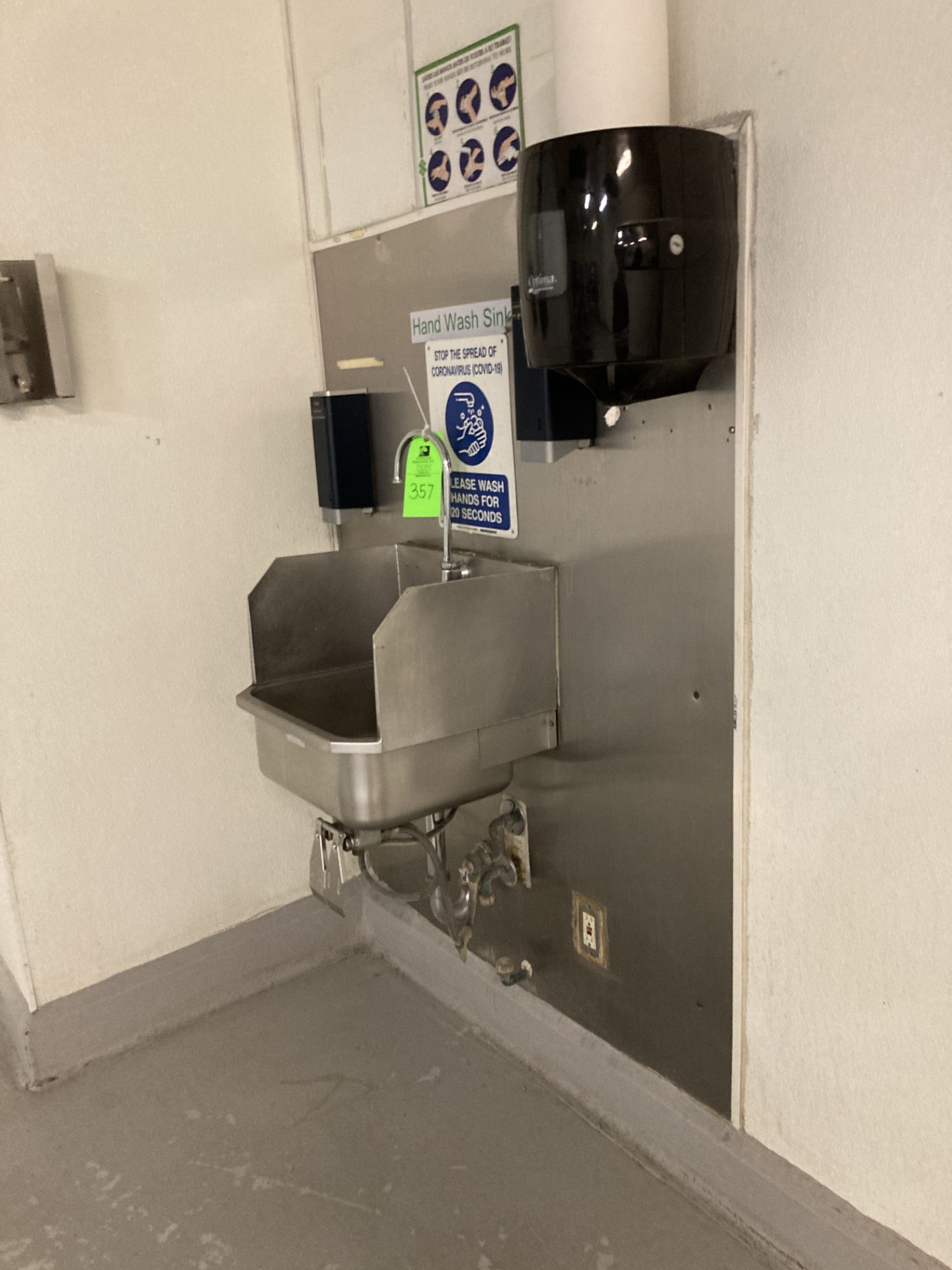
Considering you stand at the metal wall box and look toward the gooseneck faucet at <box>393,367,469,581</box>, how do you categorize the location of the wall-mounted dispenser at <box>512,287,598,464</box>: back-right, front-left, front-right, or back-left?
front-right

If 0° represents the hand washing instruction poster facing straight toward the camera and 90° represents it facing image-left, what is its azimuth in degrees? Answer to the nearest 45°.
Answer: approximately 45°

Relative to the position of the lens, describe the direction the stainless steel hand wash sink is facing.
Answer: facing the viewer and to the left of the viewer

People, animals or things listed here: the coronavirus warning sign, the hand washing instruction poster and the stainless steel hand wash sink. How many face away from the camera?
0

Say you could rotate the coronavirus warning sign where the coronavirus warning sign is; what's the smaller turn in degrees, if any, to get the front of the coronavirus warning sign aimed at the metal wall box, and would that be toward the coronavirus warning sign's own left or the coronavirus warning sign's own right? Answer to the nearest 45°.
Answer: approximately 45° to the coronavirus warning sign's own right

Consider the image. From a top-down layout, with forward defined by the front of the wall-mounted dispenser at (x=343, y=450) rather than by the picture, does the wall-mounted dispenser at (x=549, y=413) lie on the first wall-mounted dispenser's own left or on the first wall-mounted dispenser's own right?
on the first wall-mounted dispenser's own left

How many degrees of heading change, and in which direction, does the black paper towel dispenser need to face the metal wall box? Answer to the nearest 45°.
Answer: approximately 45° to its right

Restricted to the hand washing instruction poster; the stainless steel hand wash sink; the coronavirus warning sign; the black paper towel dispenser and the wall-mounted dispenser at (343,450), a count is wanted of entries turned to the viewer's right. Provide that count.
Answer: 0

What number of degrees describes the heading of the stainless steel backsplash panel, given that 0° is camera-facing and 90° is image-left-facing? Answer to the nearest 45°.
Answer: approximately 45°

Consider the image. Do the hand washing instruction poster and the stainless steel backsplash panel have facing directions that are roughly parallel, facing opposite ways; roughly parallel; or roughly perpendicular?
roughly parallel

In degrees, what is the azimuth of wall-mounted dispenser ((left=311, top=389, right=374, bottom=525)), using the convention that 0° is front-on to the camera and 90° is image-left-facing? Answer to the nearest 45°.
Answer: approximately 45°

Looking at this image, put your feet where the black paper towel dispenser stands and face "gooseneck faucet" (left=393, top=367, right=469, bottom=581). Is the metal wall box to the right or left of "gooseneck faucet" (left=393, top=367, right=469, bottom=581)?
left
